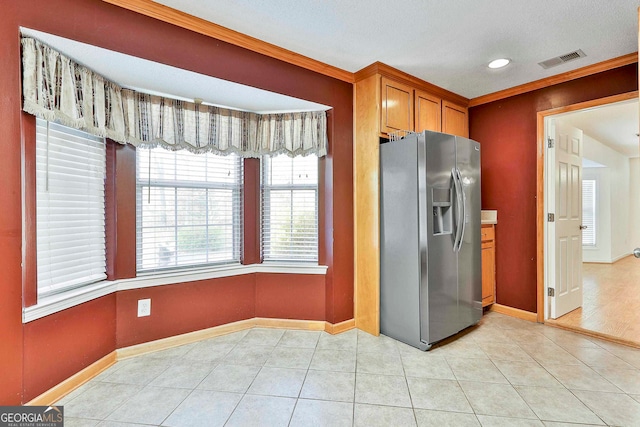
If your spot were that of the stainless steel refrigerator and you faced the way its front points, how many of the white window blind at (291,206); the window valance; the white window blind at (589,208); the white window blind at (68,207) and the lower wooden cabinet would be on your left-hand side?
2

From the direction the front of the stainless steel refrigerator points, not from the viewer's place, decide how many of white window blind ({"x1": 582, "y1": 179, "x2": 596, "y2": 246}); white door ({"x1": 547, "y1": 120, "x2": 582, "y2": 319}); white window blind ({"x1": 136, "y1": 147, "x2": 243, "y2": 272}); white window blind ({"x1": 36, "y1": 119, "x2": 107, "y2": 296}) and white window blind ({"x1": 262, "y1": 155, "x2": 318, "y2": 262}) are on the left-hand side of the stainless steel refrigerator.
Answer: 2

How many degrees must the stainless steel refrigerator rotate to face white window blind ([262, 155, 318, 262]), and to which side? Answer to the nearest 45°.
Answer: approximately 135° to its right

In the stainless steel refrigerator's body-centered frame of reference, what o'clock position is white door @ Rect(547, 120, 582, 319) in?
The white door is roughly at 9 o'clock from the stainless steel refrigerator.

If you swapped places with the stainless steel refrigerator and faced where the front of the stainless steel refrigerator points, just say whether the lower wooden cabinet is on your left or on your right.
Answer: on your left

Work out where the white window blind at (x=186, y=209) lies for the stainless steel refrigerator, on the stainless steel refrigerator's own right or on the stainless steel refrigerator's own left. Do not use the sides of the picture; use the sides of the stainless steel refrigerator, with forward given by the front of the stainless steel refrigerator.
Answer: on the stainless steel refrigerator's own right

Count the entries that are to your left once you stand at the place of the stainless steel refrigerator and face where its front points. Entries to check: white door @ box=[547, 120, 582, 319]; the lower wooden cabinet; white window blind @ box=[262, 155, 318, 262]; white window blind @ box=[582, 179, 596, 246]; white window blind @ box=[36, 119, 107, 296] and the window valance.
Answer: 3

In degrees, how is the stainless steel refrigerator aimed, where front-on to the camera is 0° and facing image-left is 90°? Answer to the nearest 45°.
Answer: approximately 315°

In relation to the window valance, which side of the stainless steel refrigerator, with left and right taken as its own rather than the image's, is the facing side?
right
